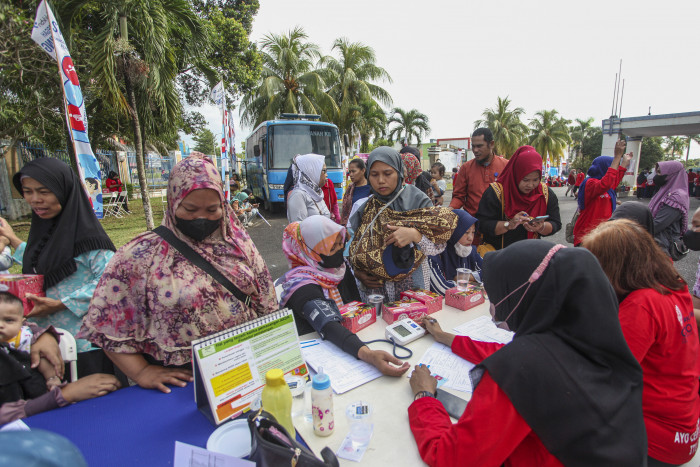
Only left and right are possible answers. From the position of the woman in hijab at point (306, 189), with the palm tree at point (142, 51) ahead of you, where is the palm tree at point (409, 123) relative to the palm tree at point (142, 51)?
right

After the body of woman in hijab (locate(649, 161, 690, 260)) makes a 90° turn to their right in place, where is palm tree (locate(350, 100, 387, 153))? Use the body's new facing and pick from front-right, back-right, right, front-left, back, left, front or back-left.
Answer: front-left

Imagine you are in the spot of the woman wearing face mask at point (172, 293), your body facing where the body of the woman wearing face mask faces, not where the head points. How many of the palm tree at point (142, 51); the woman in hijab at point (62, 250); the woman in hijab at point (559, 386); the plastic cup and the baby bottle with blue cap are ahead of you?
3

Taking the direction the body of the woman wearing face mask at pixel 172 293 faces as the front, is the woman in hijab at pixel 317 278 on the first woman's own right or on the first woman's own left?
on the first woman's own left

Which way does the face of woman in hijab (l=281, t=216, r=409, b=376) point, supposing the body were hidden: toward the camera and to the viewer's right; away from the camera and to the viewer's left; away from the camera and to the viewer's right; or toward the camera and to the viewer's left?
toward the camera and to the viewer's right

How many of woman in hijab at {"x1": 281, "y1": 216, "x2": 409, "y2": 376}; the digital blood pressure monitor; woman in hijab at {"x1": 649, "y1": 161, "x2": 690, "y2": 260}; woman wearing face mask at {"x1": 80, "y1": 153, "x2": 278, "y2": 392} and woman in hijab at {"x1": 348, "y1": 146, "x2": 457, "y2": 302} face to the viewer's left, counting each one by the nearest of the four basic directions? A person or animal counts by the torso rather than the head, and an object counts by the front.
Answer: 1

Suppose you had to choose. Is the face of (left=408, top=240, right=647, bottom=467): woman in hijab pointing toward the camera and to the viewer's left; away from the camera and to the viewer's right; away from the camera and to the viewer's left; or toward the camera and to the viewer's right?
away from the camera and to the viewer's left

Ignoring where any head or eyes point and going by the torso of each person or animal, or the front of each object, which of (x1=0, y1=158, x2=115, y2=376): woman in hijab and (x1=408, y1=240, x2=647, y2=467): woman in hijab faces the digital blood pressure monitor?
(x1=408, y1=240, x2=647, y2=467): woman in hijab

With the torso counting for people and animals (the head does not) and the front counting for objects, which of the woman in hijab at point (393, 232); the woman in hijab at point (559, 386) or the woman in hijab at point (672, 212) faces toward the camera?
the woman in hijab at point (393, 232)

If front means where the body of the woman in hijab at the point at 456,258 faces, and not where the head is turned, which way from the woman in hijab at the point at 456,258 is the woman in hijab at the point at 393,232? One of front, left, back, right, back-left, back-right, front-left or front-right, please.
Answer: right

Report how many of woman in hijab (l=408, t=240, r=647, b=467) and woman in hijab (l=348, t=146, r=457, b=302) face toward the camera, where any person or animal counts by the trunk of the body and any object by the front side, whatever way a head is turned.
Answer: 1

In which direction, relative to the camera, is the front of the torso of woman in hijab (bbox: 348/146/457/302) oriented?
toward the camera

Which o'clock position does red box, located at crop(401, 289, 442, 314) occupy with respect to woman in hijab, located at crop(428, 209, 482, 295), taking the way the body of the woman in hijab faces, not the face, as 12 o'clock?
The red box is roughly at 2 o'clock from the woman in hijab.

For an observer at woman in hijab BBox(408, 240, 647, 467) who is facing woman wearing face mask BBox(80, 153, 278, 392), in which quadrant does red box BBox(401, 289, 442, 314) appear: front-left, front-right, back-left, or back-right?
front-right

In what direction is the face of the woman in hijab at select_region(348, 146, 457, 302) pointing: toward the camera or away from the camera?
toward the camera

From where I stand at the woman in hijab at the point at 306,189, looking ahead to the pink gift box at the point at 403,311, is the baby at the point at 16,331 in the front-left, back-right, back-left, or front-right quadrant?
front-right

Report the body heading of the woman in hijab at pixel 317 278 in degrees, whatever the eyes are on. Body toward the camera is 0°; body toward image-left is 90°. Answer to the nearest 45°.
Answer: approximately 315°
